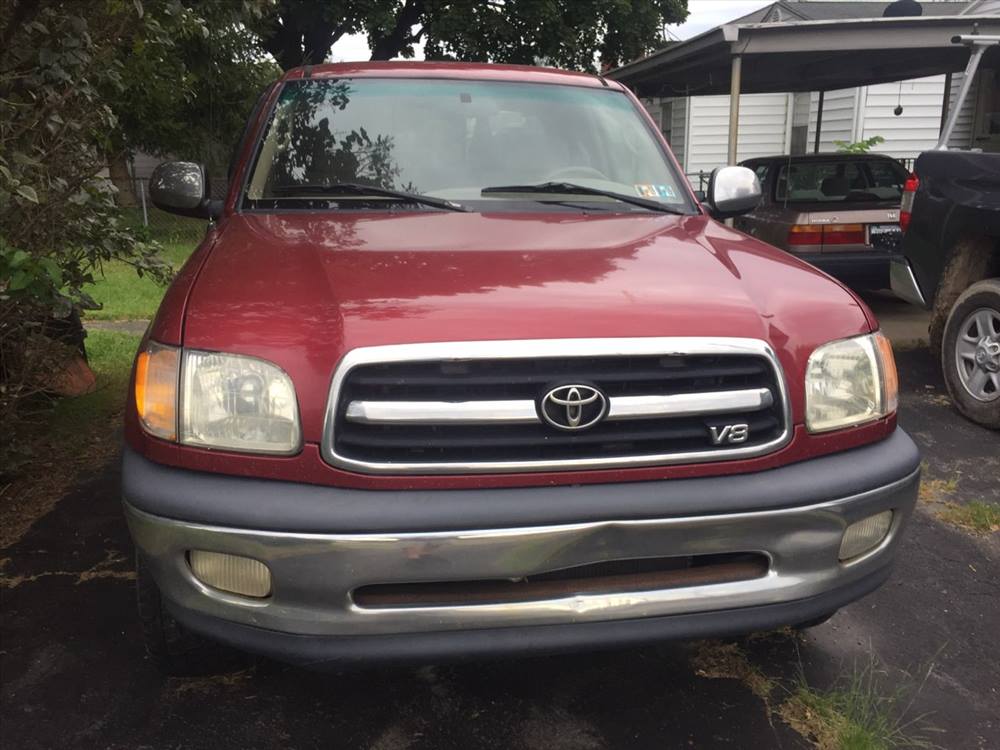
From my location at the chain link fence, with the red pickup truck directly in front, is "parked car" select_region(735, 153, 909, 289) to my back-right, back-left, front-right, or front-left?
front-left

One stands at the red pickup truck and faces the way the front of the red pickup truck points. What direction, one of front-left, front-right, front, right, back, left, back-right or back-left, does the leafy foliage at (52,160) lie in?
back-right

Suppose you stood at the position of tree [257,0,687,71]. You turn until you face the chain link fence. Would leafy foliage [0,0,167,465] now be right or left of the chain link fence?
left

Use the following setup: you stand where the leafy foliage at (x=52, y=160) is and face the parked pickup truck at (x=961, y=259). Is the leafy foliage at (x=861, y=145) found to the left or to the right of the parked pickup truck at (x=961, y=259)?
left

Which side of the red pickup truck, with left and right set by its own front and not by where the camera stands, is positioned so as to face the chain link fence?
back

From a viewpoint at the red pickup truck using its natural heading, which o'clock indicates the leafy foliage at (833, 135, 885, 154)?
The leafy foliage is roughly at 7 o'clock from the red pickup truck.

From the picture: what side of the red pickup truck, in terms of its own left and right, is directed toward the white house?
back

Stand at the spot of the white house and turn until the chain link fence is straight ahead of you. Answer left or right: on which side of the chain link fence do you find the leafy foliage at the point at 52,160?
left

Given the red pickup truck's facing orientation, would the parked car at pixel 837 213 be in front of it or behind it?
behind

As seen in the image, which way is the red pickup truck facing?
toward the camera

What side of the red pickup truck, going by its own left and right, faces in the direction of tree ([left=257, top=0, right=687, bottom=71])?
back
